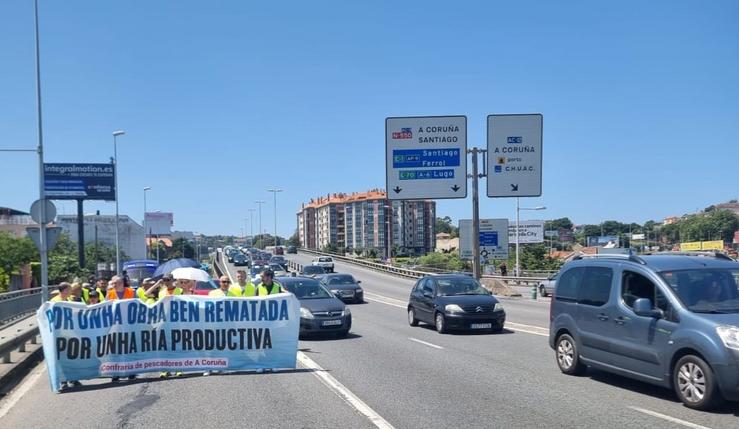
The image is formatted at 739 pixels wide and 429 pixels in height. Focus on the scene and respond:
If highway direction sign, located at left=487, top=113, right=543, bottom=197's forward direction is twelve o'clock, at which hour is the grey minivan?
The grey minivan is roughly at 12 o'clock from the highway direction sign.

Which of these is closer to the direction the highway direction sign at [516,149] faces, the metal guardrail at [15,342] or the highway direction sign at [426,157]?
the metal guardrail

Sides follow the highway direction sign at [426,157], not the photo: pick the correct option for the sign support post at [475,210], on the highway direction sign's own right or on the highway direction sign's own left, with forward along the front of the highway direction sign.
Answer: on the highway direction sign's own left

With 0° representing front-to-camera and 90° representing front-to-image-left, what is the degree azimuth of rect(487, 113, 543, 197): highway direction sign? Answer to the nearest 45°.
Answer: approximately 0°

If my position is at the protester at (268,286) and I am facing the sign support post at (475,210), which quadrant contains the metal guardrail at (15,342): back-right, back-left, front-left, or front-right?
back-left

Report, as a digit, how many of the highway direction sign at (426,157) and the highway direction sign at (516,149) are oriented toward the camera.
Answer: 2

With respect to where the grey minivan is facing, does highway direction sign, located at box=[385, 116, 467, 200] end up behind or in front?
behind

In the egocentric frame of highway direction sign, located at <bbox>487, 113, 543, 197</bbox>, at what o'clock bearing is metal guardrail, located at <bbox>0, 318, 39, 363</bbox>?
The metal guardrail is roughly at 1 o'clock from the highway direction sign.

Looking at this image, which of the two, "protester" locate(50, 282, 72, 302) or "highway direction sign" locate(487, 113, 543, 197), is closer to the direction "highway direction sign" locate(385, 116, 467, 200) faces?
the protester

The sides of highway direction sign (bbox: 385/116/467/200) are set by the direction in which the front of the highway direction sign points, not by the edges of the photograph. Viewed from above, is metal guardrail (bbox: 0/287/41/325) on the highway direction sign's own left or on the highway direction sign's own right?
on the highway direction sign's own right
